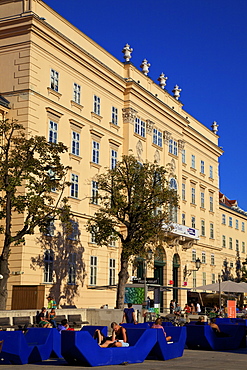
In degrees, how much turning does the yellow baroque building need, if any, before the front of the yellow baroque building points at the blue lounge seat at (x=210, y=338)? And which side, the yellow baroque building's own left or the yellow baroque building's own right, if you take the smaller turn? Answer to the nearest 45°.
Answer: approximately 45° to the yellow baroque building's own right

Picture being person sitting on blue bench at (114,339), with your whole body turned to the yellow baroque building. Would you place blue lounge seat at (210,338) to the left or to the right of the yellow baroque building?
right

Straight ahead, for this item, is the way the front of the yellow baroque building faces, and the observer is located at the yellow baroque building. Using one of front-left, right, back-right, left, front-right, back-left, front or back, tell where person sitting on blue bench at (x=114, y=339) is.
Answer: front-right

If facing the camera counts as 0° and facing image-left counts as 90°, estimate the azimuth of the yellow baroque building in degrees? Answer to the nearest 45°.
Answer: approximately 315°

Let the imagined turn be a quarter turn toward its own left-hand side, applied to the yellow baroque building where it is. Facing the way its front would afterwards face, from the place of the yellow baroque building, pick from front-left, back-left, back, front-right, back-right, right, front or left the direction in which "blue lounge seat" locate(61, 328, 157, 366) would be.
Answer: back-right
